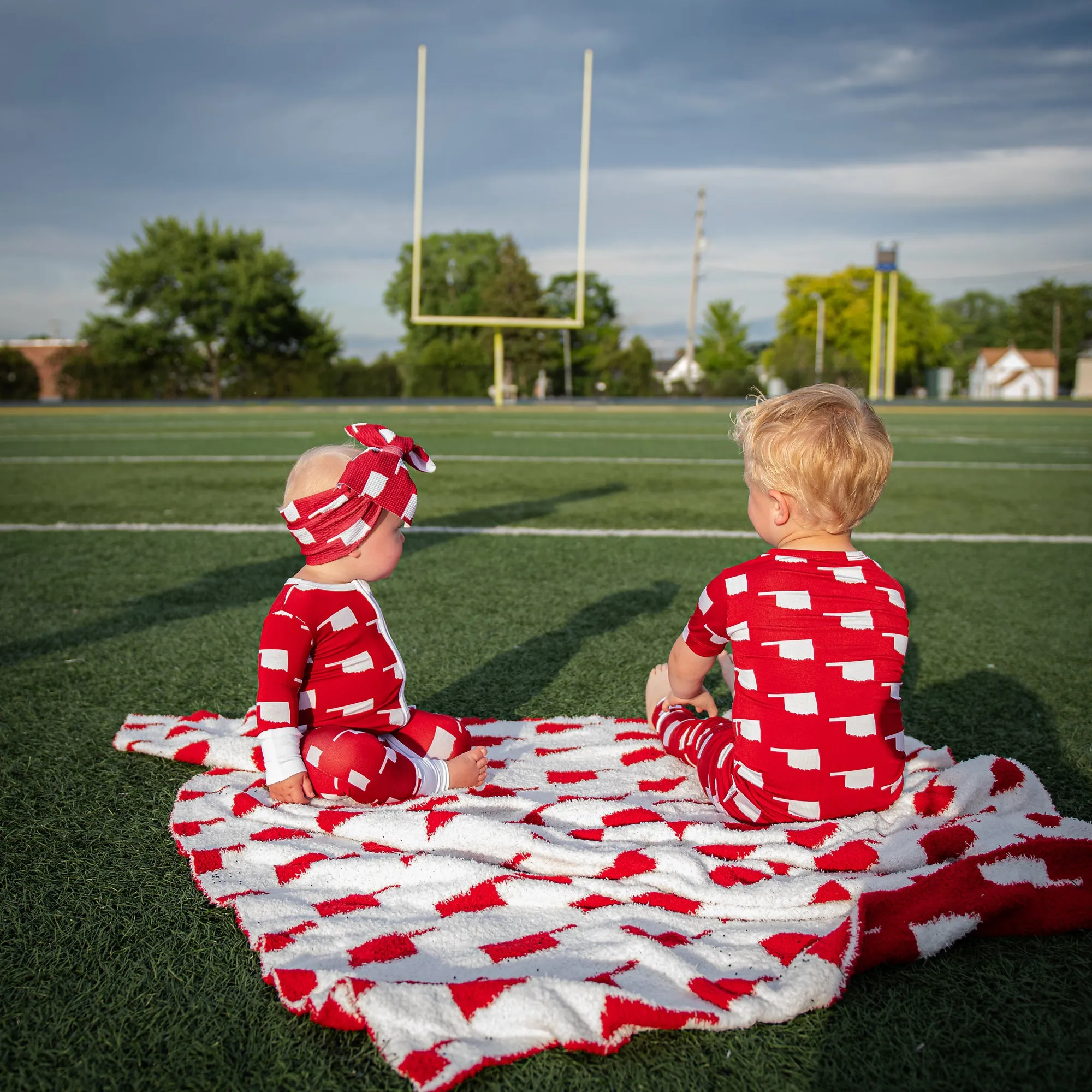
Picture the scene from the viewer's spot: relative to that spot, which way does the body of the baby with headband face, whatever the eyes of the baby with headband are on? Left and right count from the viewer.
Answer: facing to the right of the viewer

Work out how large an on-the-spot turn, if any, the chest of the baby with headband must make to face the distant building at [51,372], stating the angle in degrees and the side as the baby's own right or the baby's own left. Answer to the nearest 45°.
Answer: approximately 90° to the baby's own left

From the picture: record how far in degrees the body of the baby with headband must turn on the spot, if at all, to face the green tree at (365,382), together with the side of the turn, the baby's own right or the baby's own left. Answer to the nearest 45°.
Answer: approximately 90° to the baby's own left
